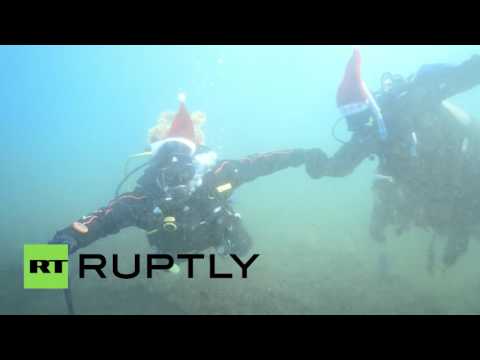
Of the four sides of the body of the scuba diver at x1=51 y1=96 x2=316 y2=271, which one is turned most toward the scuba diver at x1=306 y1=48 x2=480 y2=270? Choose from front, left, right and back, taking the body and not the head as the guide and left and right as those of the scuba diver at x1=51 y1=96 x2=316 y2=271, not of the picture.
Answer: left

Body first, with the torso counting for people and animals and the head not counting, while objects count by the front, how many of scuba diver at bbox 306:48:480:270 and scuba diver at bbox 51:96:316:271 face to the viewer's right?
0

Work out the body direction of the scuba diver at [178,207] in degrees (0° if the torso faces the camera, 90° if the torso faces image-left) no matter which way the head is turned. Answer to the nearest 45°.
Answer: approximately 0°

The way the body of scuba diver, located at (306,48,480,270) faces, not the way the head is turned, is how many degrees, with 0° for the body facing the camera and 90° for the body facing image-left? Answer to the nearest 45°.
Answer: approximately 45°
